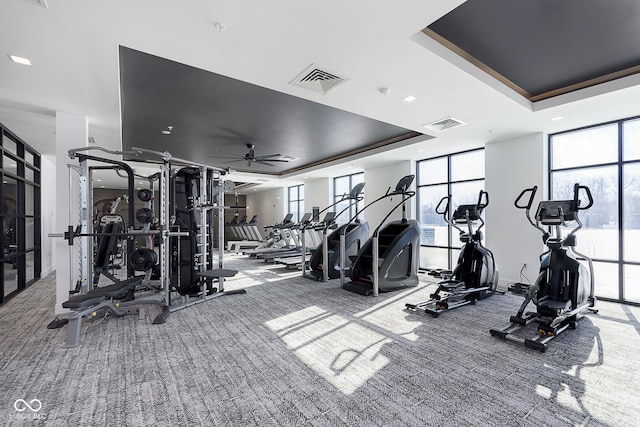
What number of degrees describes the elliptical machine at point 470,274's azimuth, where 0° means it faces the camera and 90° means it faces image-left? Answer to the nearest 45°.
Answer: approximately 225°

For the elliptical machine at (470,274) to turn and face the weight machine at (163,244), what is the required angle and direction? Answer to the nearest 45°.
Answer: approximately 180°

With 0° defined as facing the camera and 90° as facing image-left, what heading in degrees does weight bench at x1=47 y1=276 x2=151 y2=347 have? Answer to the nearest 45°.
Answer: approximately 45°

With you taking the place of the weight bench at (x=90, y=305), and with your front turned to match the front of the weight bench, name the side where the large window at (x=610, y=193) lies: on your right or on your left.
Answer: on your left

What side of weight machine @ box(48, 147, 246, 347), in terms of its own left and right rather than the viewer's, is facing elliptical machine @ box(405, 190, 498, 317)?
left

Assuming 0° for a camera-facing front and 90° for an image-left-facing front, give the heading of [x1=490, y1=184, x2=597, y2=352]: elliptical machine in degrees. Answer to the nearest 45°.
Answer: approximately 225°
